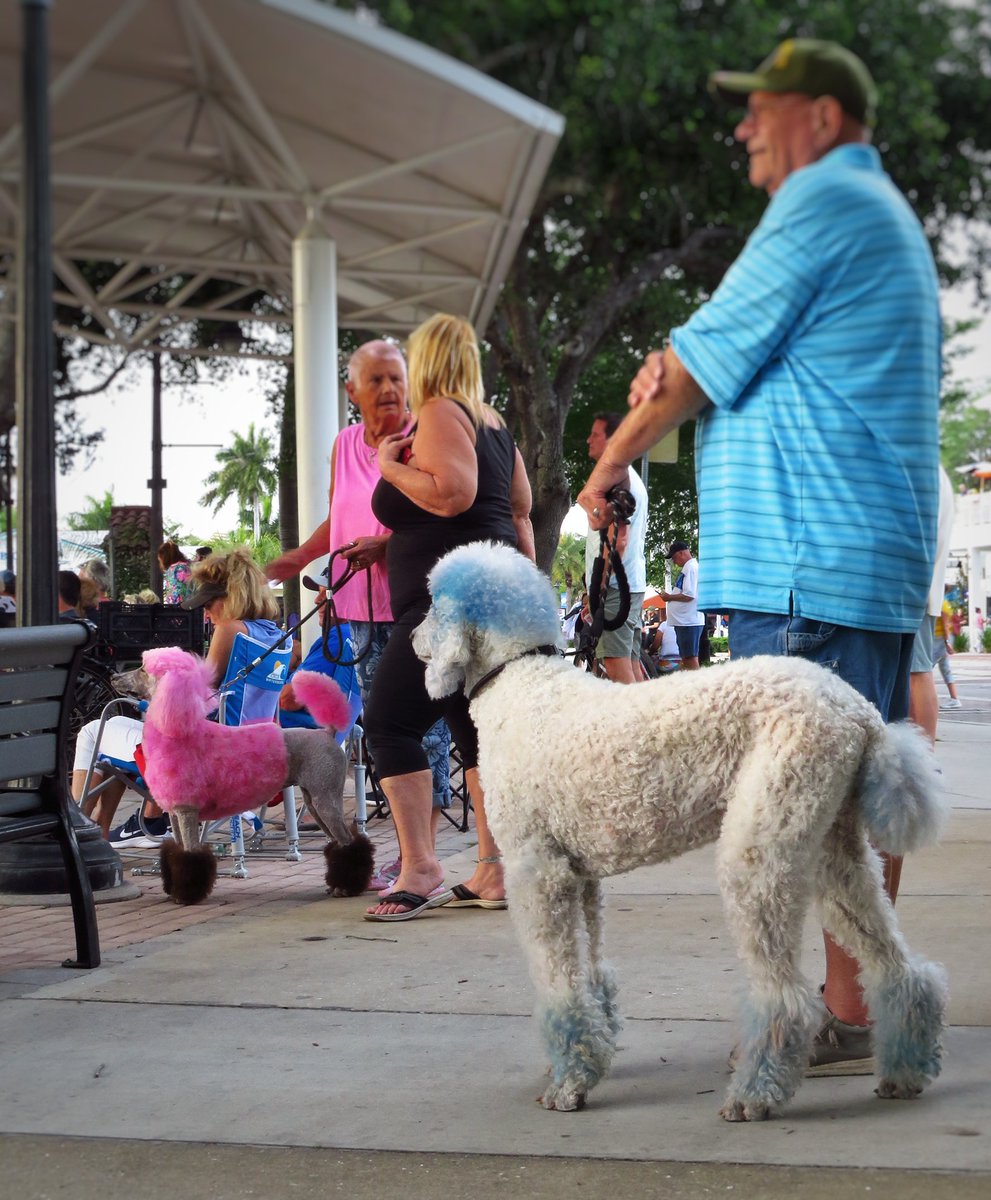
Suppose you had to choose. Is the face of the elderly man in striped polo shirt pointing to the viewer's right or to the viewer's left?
to the viewer's left

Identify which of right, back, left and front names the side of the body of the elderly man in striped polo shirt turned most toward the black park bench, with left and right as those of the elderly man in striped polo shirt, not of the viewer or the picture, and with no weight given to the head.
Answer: front

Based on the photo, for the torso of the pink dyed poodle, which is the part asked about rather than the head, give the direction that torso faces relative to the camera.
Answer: to the viewer's left

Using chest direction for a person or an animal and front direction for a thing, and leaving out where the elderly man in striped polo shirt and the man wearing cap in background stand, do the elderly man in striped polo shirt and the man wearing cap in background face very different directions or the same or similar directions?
same or similar directions

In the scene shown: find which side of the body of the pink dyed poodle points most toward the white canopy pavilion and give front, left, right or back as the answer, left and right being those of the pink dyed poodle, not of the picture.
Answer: right

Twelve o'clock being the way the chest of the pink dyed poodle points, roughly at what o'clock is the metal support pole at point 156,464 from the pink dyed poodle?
The metal support pole is roughly at 3 o'clock from the pink dyed poodle.

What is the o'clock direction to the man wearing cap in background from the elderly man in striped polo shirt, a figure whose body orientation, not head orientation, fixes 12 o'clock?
The man wearing cap in background is roughly at 3 o'clock from the elderly man in striped polo shirt.

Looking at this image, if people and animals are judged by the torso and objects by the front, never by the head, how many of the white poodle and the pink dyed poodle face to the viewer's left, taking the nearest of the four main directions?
2

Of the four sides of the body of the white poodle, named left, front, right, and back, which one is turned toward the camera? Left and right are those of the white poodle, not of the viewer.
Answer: left

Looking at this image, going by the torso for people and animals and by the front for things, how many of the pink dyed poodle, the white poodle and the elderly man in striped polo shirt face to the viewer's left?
3

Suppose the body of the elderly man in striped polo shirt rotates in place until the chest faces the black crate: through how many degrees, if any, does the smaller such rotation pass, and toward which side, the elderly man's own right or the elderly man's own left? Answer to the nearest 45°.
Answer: approximately 45° to the elderly man's own right
